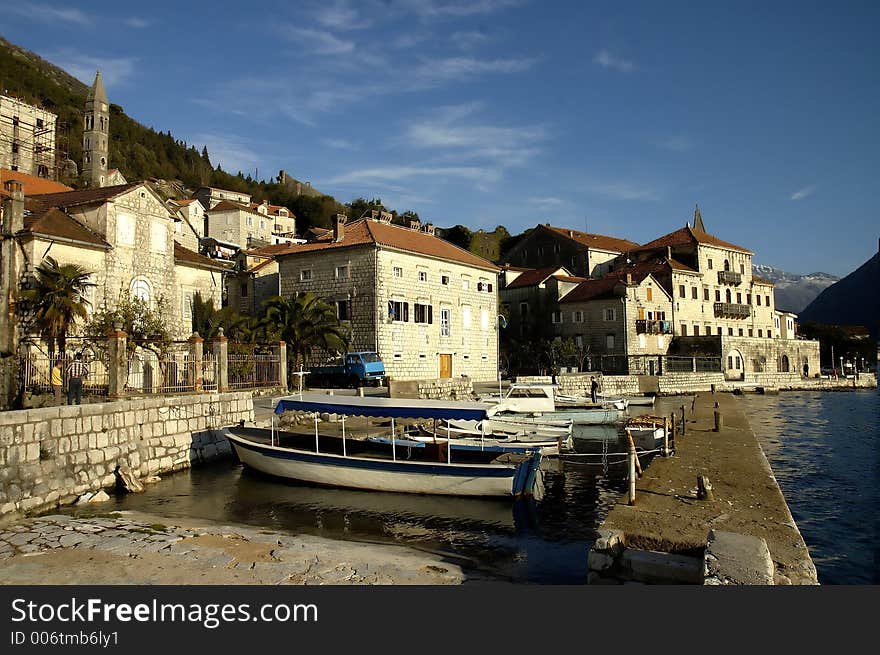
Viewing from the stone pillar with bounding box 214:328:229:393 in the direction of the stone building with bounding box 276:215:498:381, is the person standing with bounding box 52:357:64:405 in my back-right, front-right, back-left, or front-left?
back-left

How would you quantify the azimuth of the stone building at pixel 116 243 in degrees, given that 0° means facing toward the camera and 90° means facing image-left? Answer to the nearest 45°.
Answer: approximately 315°

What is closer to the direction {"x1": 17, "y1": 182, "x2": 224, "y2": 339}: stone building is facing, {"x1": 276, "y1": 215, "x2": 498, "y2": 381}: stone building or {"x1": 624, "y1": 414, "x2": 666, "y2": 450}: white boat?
the white boat

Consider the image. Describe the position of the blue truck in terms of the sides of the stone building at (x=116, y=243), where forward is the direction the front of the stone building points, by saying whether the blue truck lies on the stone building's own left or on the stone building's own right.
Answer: on the stone building's own left

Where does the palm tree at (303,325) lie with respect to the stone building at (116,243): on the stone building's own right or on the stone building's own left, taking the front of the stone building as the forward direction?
on the stone building's own left

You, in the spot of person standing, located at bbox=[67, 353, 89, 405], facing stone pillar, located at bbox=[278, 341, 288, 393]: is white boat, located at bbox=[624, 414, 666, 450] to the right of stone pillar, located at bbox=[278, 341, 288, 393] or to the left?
right
